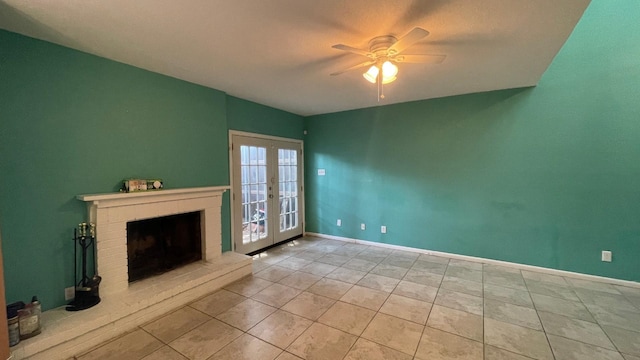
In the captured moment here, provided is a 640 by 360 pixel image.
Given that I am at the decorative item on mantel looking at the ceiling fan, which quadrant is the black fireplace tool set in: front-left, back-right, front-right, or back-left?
back-right

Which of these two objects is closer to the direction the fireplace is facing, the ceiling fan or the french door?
the ceiling fan

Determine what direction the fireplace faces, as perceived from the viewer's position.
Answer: facing the viewer and to the right of the viewer

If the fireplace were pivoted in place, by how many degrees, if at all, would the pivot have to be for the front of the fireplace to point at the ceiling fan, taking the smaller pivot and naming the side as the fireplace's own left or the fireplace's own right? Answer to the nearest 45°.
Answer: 0° — it already faces it

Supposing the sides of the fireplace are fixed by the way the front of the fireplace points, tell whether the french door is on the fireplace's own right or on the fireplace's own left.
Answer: on the fireplace's own left
